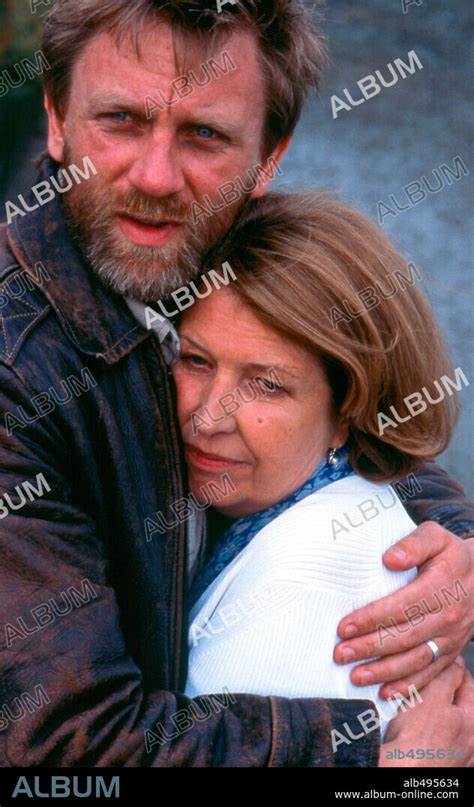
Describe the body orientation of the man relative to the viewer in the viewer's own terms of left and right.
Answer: facing the viewer and to the right of the viewer

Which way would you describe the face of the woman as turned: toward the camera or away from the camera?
toward the camera
